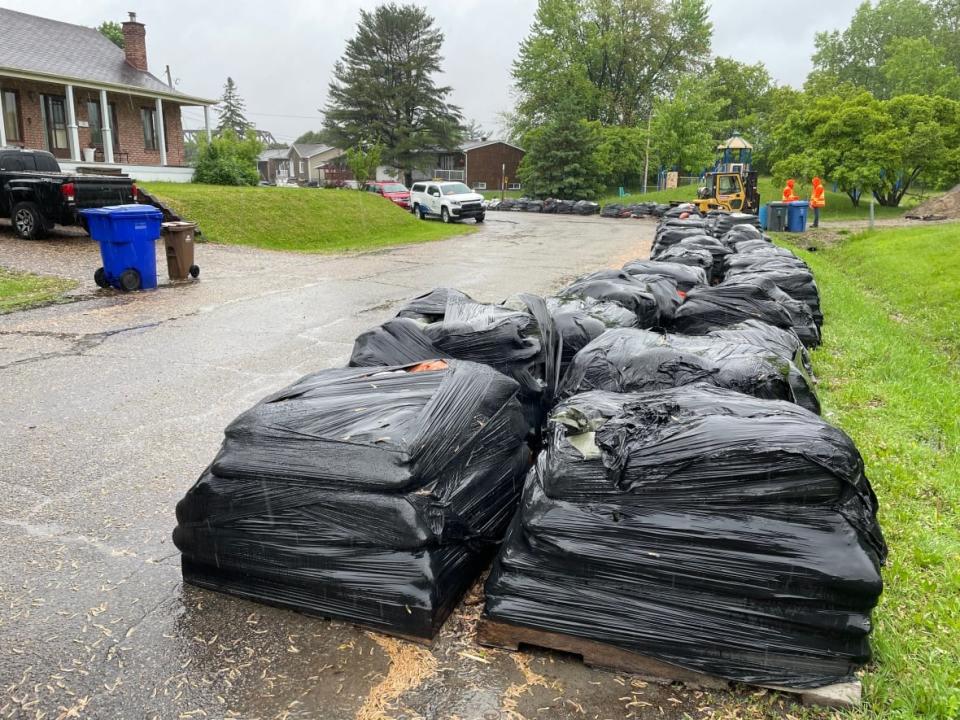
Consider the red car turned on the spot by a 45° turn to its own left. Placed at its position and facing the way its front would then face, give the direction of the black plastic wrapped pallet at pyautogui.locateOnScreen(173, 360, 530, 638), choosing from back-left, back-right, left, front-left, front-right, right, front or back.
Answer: right

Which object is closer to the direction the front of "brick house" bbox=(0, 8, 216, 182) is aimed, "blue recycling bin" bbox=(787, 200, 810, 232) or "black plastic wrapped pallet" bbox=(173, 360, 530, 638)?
the blue recycling bin

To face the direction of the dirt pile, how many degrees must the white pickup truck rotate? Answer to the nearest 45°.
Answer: approximately 45° to its left

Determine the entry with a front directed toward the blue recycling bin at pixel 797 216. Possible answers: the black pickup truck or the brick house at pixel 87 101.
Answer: the brick house

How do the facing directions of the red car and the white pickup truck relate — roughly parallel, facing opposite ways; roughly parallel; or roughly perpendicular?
roughly parallel

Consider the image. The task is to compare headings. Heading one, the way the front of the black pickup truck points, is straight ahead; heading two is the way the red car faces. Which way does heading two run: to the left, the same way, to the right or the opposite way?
the opposite way

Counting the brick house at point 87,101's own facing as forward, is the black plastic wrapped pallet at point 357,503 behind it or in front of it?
in front

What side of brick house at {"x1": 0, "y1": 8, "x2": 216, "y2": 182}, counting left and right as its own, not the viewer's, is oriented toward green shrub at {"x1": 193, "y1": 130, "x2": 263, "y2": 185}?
left

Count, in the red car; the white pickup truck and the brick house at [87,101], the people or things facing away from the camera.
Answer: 0

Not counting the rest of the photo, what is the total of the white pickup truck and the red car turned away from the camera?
0

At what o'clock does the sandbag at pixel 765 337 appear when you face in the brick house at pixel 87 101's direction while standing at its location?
The sandbag is roughly at 1 o'clock from the brick house.

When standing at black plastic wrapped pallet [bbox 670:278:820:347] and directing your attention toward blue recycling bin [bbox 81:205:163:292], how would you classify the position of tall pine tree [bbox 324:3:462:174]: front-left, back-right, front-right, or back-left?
front-right

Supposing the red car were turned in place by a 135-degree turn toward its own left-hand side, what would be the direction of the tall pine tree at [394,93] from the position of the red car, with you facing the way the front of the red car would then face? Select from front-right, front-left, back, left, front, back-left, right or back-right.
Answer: front

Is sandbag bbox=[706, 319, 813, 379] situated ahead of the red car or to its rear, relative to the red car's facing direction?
ahead
